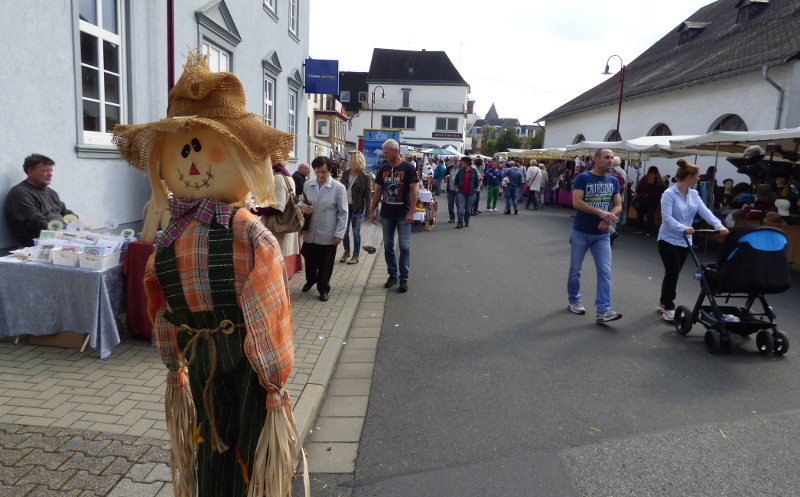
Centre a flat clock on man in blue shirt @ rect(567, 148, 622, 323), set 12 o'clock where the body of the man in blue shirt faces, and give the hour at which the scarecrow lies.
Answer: The scarecrow is roughly at 2 o'clock from the man in blue shirt.

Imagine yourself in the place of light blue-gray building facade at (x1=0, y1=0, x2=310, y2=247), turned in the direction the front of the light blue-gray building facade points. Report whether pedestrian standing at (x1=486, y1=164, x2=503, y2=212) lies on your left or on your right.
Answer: on your left

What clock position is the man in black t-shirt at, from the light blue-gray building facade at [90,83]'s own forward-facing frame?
The man in black t-shirt is roughly at 11 o'clock from the light blue-gray building facade.

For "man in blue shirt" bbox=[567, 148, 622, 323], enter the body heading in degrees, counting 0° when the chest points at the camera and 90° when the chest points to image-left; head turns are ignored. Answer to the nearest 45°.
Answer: approximately 315°

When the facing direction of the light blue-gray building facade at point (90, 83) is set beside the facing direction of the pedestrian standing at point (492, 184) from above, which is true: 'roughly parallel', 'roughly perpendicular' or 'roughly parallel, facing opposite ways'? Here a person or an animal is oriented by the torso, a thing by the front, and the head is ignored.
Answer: roughly perpendicular

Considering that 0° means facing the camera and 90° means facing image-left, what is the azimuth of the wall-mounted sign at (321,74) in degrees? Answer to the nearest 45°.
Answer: approximately 0°

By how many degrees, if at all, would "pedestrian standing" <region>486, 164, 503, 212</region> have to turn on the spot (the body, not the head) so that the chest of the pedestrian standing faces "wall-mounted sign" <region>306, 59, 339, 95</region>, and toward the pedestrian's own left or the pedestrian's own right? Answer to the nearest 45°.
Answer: approximately 45° to the pedestrian's own right

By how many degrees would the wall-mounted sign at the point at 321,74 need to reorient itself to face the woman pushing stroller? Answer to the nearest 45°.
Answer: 0° — it already faces them

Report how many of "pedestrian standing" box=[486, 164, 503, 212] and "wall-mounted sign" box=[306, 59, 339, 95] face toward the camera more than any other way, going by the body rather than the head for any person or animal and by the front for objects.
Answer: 2

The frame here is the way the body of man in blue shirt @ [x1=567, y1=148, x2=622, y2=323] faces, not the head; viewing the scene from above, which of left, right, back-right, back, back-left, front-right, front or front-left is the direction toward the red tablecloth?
right

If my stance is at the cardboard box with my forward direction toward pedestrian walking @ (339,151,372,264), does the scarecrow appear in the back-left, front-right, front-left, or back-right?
back-right

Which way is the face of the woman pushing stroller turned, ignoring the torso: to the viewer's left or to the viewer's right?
to the viewer's right
